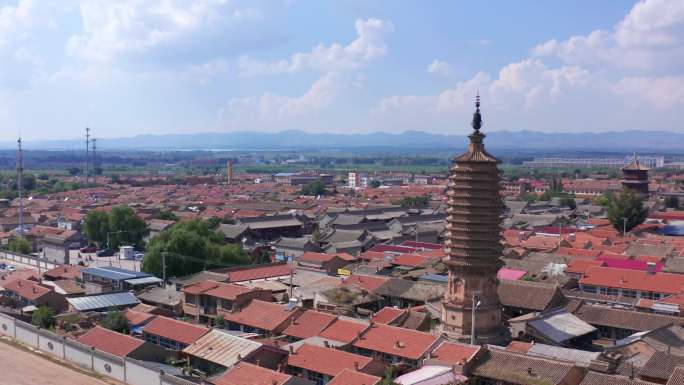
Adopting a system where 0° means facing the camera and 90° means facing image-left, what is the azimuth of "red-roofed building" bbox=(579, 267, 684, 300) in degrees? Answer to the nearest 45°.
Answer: approximately 0°

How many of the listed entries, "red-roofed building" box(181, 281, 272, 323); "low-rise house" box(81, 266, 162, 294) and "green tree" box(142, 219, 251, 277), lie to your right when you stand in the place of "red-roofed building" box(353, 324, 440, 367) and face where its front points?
3

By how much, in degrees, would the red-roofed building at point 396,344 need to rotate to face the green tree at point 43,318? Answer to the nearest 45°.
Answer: approximately 45° to its right

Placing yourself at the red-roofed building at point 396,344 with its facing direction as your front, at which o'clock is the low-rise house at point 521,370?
The low-rise house is roughly at 9 o'clock from the red-roofed building.

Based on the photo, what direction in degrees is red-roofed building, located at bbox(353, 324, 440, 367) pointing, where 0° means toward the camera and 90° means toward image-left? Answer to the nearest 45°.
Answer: approximately 45°

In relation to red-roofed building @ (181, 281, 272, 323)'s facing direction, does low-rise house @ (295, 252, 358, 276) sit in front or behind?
behind

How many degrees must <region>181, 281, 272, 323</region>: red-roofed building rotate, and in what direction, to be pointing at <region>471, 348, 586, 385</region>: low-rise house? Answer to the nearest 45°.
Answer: approximately 90° to its left

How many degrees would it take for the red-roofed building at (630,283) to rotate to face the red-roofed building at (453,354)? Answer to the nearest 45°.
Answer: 0° — it already faces it
